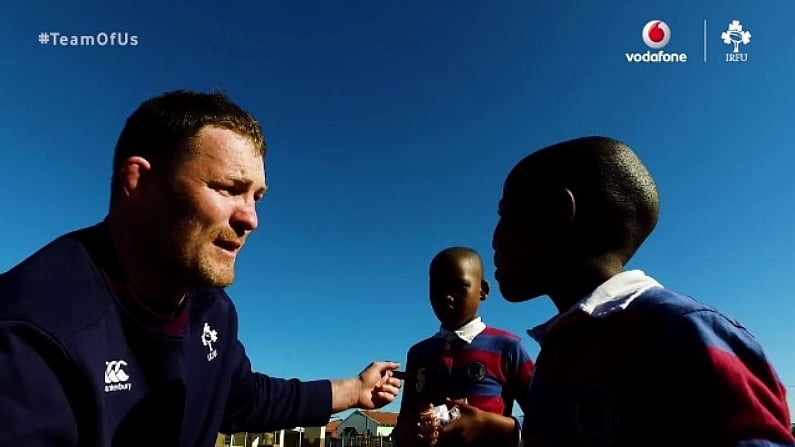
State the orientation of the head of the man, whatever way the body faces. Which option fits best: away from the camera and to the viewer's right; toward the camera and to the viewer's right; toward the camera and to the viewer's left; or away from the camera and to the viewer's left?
toward the camera and to the viewer's right

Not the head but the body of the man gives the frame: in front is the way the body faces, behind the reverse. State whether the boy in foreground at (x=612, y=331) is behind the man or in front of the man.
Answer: in front

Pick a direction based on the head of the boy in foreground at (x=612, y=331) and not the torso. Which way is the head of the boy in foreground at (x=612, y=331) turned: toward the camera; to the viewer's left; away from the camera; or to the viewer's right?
to the viewer's left

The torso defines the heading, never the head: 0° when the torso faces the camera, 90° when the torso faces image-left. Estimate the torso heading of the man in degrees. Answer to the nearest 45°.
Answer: approximately 315°

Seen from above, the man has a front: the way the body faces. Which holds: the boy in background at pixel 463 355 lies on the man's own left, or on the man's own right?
on the man's own left
